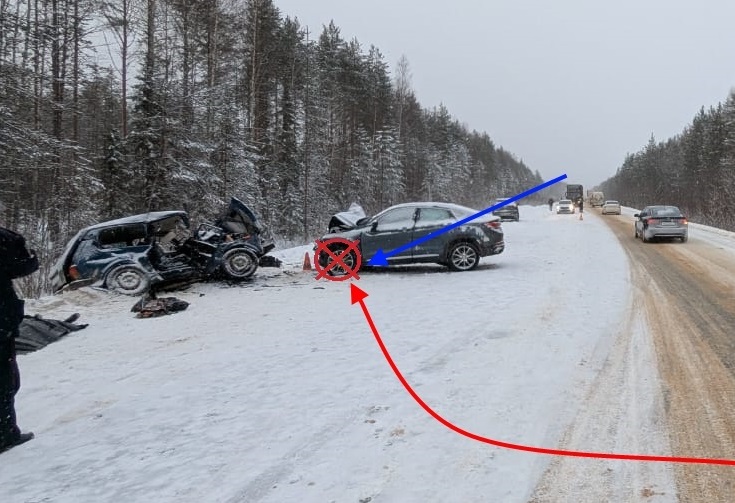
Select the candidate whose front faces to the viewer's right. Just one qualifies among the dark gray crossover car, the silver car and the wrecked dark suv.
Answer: the wrecked dark suv

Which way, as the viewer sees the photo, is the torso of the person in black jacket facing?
to the viewer's right

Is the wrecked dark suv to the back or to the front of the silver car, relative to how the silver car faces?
to the back

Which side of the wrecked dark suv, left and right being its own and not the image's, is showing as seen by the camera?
right

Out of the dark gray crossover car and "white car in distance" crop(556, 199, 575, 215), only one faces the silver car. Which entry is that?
the white car in distance

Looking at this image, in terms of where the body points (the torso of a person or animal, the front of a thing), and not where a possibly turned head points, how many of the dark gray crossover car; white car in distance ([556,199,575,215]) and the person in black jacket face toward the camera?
1

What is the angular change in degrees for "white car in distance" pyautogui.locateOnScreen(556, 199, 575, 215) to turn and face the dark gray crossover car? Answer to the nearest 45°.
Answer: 0° — it already faces it

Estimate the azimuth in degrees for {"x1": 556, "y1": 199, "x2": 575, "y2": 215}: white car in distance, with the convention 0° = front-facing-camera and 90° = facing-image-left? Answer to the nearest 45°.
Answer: approximately 0°

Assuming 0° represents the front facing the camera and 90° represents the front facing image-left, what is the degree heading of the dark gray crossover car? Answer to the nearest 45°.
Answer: approximately 90°

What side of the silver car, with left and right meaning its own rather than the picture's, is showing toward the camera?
back
